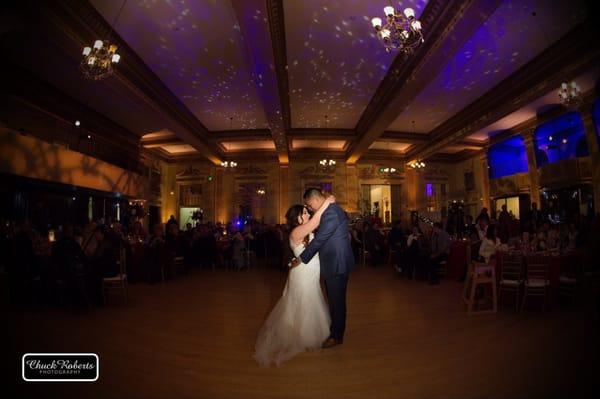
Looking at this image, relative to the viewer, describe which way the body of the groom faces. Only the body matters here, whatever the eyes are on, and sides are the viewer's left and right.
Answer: facing to the left of the viewer

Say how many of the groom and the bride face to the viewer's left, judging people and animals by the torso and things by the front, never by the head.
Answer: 1

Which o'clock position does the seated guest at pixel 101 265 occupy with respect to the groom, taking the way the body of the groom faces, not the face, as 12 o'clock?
The seated guest is roughly at 1 o'clock from the groom.

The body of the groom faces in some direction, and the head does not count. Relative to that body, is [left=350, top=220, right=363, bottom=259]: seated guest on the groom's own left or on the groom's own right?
on the groom's own right

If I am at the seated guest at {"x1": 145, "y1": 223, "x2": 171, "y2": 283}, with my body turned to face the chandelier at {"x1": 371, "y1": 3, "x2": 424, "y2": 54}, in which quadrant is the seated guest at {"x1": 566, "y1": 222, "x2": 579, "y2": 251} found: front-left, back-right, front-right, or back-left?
front-left

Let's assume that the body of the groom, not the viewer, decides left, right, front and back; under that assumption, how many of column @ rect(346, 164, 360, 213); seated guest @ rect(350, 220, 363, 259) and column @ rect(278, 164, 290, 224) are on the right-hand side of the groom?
3

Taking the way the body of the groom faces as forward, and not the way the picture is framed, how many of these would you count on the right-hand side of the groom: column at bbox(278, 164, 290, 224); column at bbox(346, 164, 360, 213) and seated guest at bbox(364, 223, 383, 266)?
3

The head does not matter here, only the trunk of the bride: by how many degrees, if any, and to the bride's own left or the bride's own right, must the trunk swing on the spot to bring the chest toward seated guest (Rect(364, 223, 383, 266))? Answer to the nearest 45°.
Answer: approximately 90° to the bride's own left

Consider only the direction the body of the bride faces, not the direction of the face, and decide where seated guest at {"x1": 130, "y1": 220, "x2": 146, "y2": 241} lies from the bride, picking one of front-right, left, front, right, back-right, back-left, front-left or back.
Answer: back-left

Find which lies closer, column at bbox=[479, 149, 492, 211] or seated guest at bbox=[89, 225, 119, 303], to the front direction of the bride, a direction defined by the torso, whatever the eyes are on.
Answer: the column

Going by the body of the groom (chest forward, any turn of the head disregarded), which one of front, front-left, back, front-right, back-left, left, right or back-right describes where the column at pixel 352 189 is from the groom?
right

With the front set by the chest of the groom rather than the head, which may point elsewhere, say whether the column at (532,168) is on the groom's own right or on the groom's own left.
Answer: on the groom's own right

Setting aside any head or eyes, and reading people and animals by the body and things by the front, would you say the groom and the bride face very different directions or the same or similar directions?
very different directions

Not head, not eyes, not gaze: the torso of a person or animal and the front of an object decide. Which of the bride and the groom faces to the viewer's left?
the groom

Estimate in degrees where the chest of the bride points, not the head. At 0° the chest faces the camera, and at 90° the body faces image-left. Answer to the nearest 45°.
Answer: approximately 270°
